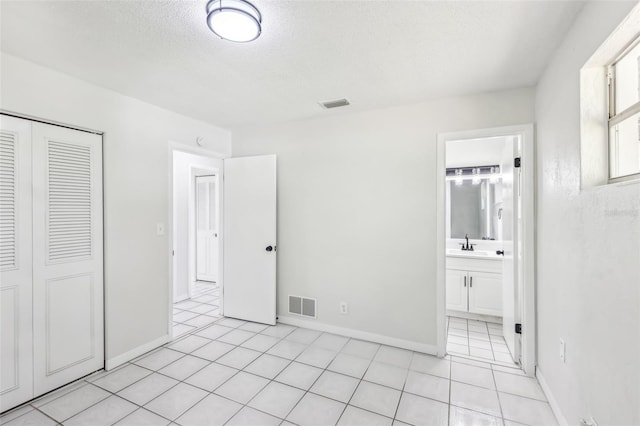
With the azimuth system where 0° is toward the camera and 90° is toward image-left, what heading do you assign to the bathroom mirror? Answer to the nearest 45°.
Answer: approximately 0°

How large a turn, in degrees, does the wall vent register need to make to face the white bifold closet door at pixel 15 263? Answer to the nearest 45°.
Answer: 0° — it already faces it

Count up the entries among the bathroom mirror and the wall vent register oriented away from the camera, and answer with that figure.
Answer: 0

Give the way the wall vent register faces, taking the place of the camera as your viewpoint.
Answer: facing the viewer and to the left of the viewer

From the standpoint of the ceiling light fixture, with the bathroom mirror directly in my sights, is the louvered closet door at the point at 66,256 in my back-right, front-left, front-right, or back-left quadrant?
back-left

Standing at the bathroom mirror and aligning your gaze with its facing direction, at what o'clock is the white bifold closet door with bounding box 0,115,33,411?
The white bifold closet door is roughly at 1 o'clock from the bathroom mirror.

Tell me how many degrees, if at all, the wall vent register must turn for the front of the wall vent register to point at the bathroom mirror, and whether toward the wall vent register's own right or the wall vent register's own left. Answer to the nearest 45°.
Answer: approximately 135° to the wall vent register's own left

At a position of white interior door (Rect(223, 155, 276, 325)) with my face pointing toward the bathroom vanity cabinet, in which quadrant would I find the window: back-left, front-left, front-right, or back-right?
front-right

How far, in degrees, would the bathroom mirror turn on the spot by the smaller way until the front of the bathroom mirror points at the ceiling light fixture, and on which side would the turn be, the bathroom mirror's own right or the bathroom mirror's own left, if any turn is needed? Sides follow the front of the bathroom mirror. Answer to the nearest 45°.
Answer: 0° — it already faces it

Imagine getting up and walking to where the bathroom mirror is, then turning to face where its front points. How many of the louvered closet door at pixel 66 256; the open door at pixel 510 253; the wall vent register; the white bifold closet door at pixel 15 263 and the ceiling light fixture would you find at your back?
0

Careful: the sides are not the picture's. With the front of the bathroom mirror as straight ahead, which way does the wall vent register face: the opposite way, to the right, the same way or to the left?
the same way

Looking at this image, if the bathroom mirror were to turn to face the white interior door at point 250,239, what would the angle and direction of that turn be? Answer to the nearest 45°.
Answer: approximately 45° to its right

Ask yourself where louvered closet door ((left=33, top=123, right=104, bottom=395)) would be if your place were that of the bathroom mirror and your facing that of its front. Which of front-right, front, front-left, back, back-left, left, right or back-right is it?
front-right

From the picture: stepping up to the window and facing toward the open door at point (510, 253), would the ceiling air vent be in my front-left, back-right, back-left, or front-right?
front-left

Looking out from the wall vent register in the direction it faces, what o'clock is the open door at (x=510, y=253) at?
The open door is roughly at 8 o'clock from the wall vent register.
